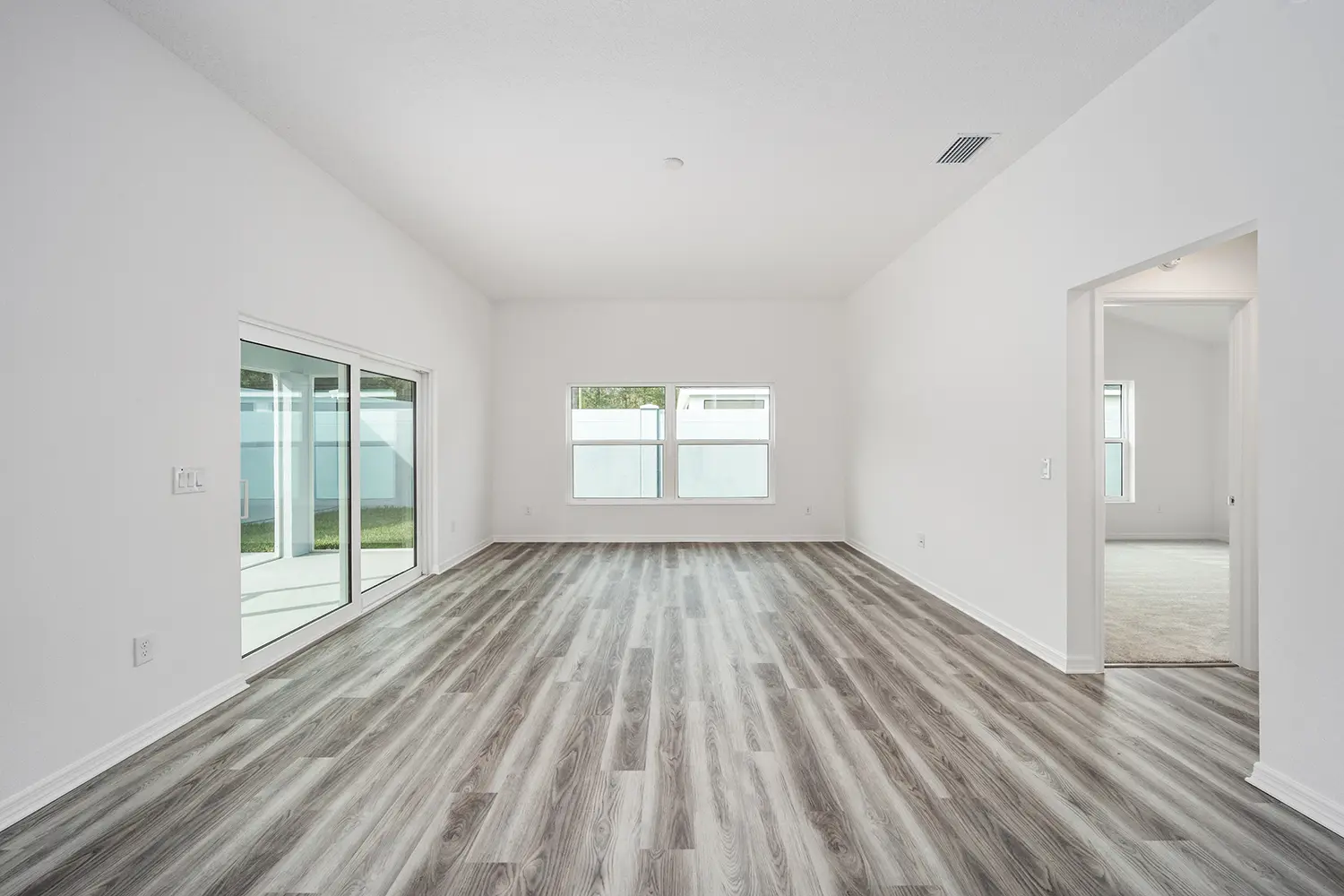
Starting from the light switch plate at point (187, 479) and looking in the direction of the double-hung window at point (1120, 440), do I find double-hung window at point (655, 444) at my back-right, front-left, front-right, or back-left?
front-left

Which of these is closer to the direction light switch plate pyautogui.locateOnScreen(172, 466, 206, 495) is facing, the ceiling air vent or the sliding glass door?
the ceiling air vent

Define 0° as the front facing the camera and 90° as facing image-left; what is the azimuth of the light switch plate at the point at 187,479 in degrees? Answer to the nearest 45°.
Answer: approximately 315°

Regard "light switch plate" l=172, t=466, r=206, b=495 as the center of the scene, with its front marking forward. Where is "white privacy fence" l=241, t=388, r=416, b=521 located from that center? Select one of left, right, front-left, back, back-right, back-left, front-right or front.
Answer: left

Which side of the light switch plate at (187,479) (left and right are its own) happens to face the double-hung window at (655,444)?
left

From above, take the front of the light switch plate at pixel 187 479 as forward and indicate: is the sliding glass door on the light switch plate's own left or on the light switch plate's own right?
on the light switch plate's own left

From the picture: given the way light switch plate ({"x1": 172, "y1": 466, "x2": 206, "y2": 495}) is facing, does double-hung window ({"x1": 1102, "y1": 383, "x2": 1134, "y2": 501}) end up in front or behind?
in front

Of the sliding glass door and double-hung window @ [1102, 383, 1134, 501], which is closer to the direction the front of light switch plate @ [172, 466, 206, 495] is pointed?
the double-hung window

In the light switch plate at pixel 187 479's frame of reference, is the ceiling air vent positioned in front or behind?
in front
